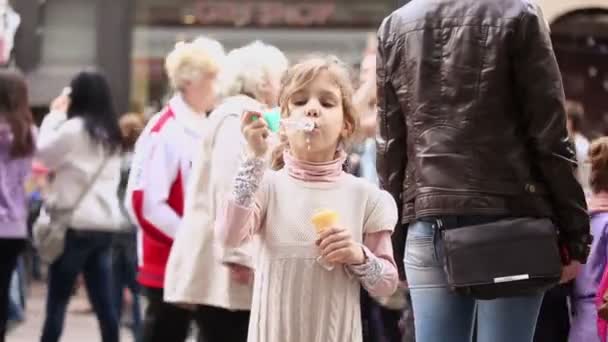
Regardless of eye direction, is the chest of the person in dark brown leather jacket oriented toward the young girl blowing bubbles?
no

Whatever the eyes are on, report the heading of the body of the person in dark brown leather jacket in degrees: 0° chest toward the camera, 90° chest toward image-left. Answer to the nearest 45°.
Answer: approximately 180°

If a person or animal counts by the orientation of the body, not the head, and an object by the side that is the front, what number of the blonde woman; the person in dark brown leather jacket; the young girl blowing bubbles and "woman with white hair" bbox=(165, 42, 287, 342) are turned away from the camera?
1

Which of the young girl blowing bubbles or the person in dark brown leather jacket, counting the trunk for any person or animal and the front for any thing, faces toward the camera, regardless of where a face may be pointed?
the young girl blowing bubbles

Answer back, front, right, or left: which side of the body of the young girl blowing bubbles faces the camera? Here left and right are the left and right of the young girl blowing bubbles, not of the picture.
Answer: front

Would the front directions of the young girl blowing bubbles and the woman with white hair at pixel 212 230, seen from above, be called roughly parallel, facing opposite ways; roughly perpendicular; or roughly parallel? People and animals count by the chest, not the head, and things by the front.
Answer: roughly perpendicular

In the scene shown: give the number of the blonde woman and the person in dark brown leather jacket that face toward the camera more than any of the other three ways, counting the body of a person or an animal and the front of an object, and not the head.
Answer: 0
